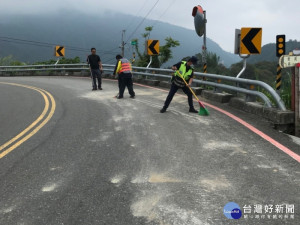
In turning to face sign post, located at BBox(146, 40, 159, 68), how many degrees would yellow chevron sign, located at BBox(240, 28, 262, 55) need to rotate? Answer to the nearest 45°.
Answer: approximately 135° to its right

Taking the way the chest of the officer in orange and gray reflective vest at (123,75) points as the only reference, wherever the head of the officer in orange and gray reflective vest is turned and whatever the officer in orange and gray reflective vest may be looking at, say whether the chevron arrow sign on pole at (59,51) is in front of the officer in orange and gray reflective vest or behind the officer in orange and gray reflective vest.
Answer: in front

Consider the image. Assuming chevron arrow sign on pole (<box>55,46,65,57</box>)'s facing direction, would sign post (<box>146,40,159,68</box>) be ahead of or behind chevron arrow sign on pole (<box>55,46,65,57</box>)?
ahead

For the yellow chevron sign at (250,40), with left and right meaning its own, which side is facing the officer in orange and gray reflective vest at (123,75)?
right

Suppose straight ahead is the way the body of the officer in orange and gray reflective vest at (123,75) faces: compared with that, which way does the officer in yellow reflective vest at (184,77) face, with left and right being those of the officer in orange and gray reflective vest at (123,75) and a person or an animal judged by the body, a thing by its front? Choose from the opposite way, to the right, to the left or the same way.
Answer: the opposite way

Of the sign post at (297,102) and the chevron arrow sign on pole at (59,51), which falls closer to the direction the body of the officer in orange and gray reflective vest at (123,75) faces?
the chevron arrow sign on pole

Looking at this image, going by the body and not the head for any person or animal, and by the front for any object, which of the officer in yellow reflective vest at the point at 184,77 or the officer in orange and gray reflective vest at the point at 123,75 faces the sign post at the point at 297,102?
the officer in yellow reflective vest at the point at 184,77

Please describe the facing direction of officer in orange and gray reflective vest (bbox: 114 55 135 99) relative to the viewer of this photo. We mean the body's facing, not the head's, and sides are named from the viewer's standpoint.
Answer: facing away from the viewer and to the left of the viewer
